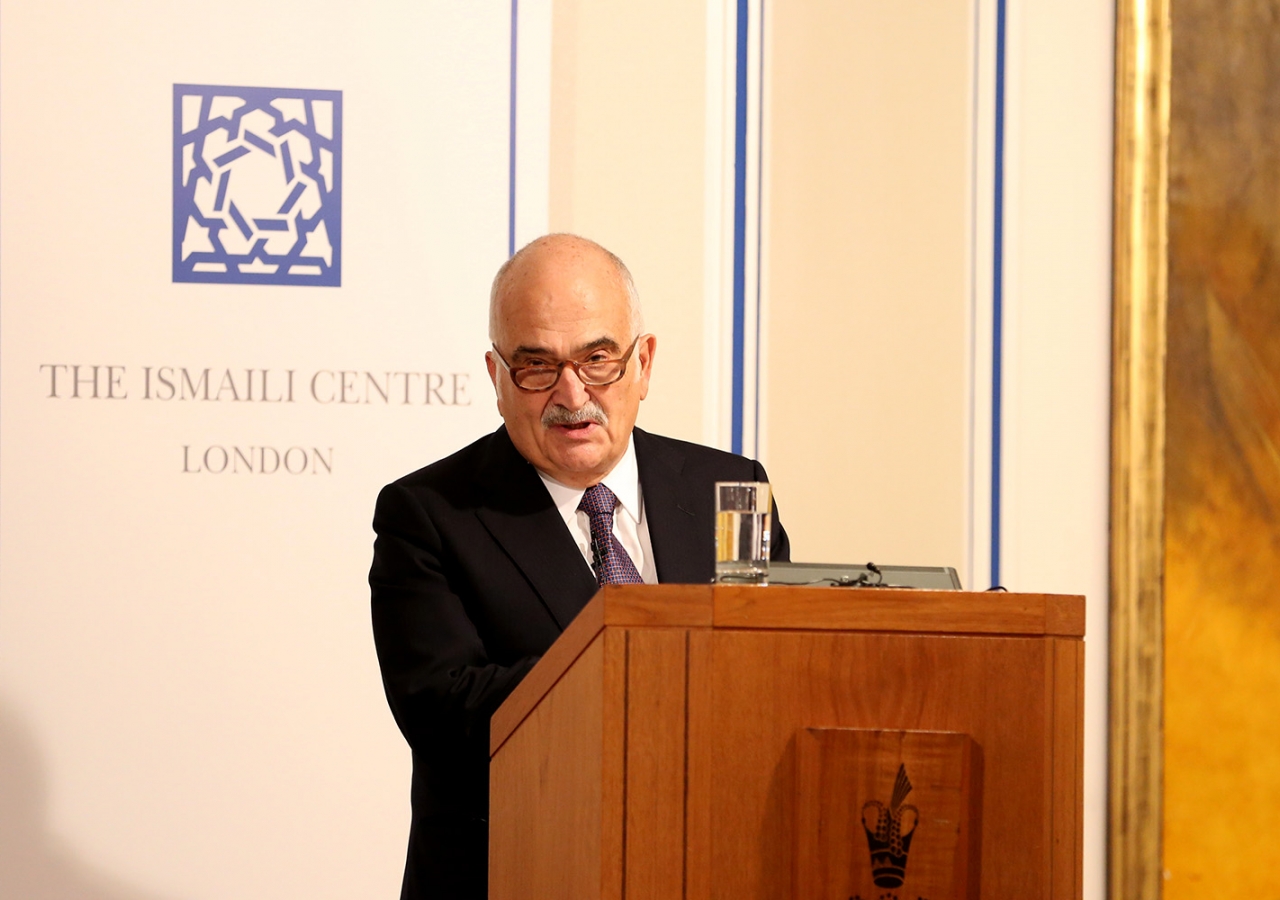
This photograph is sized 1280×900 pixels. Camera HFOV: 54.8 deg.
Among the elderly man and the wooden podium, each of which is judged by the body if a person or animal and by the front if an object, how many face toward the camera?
2

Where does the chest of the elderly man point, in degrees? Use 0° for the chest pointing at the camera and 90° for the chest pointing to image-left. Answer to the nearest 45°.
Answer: approximately 0°

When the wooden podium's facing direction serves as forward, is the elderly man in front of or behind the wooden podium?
behind

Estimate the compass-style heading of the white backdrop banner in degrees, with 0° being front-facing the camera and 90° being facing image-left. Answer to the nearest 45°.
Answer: approximately 0°

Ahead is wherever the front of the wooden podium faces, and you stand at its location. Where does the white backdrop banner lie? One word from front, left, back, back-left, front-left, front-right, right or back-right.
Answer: back-right
